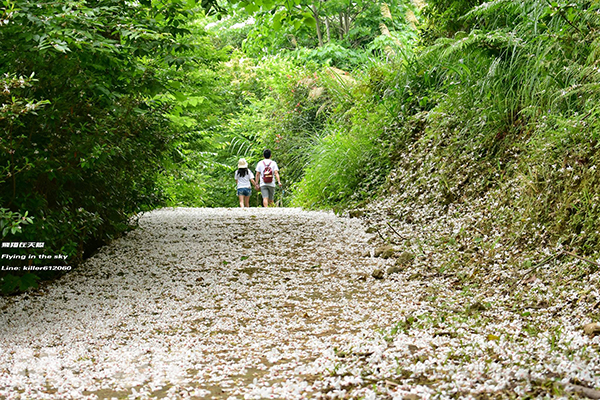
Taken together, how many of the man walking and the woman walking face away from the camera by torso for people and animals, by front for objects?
2

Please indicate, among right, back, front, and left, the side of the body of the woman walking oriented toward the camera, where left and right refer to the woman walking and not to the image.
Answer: back

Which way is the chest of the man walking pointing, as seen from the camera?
away from the camera
